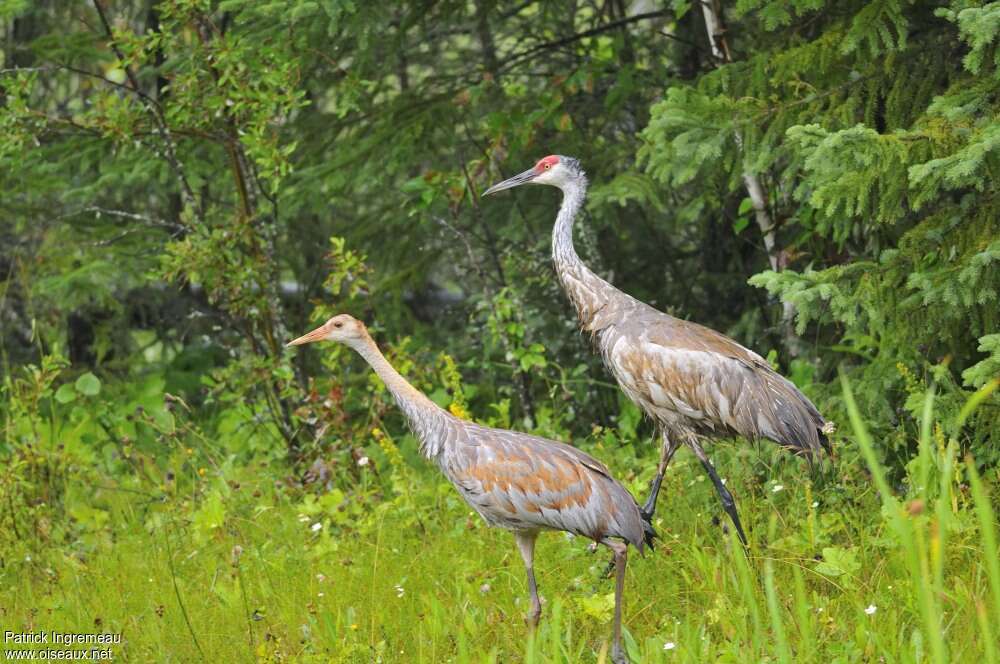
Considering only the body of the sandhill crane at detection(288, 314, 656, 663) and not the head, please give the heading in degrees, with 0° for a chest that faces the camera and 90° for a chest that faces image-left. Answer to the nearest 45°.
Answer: approximately 90°

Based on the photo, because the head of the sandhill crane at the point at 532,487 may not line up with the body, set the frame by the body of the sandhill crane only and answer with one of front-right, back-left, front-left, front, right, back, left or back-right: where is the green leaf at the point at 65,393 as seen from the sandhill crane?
front-right

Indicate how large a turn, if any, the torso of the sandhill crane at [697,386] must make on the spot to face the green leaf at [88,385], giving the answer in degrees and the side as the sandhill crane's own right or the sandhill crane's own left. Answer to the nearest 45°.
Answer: approximately 45° to the sandhill crane's own right

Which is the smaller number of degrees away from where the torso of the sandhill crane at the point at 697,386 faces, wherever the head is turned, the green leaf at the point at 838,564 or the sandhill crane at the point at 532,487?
the sandhill crane

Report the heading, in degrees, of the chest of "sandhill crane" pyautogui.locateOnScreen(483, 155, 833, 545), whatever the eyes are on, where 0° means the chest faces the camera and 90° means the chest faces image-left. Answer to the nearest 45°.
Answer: approximately 90°

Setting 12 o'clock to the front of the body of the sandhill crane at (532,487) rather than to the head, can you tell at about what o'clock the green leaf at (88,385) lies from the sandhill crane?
The green leaf is roughly at 2 o'clock from the sandhill crane.

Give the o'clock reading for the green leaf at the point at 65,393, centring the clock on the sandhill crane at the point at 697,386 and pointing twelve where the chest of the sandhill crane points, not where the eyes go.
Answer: The green leaf is roughly at 1 o'clock from the sandhill crane.

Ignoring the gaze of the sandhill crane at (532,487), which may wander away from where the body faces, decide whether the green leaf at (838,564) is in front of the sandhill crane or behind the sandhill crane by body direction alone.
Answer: behind

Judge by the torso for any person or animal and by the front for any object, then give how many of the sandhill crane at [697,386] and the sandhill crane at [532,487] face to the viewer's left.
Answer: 2
